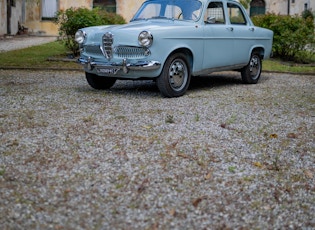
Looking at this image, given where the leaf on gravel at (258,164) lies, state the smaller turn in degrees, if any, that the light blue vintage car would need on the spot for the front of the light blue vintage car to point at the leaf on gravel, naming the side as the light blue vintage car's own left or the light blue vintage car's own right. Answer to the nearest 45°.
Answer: approximately 45° to the light blue vintage car's own left

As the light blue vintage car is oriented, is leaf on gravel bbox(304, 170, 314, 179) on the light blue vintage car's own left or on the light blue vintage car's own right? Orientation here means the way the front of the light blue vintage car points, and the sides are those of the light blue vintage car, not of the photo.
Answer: on the light blue vintage car's own left

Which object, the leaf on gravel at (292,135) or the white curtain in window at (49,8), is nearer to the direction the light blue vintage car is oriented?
the leaf on gravel

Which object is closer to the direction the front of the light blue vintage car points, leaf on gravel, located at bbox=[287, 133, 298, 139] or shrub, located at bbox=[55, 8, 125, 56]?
the leaf on gravel

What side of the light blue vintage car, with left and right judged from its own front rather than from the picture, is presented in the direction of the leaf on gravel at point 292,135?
left

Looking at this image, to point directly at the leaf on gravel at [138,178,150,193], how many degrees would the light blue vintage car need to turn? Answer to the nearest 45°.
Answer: approximately 45° to its left

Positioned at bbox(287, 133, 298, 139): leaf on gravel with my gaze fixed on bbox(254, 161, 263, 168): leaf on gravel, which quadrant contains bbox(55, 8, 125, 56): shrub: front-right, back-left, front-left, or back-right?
back-right

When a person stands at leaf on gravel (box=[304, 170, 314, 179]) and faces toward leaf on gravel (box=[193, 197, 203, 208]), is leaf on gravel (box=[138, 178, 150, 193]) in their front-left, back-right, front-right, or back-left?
front-right

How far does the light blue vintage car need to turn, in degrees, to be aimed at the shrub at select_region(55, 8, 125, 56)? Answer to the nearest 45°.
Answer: approximately 90° to its right

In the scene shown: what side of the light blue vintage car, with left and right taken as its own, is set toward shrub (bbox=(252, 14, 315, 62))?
back

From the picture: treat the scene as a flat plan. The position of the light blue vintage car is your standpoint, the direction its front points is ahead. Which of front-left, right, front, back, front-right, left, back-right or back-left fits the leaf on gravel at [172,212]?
front-left

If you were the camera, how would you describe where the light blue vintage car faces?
facing the viewer and to the left of the viewer

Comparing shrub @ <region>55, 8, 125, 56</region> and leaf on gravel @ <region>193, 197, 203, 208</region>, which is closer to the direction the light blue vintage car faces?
the leaf on gravel
